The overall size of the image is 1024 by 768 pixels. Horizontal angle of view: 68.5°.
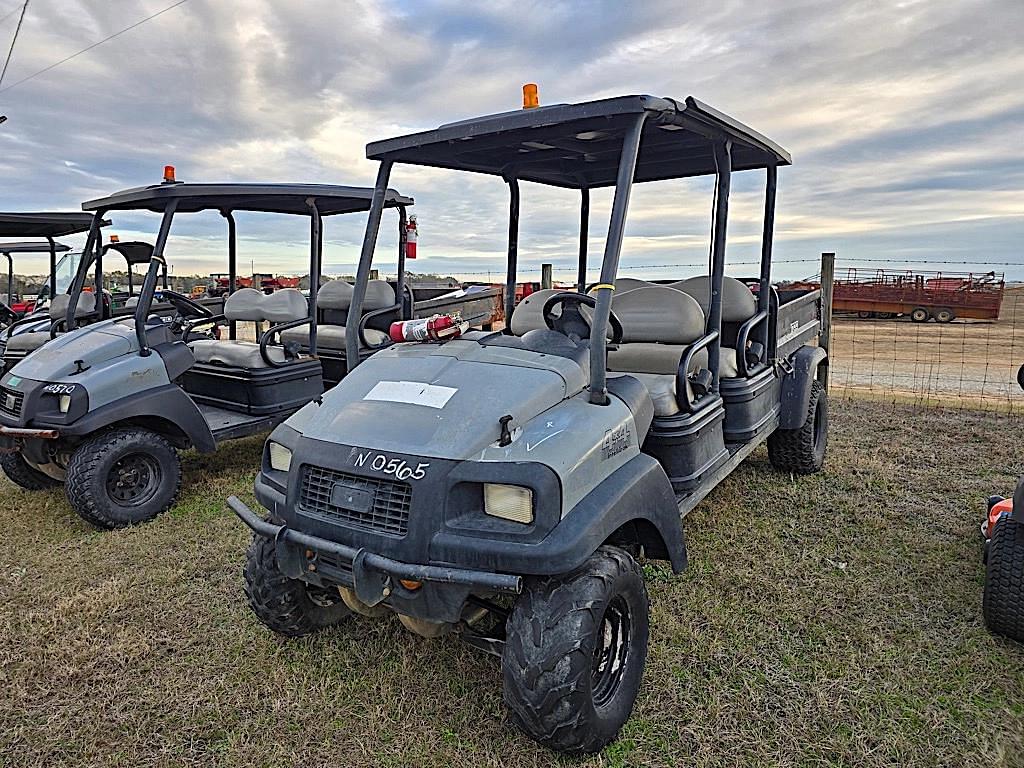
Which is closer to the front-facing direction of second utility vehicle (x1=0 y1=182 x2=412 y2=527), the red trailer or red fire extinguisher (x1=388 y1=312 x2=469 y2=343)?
the red fire extinguisher

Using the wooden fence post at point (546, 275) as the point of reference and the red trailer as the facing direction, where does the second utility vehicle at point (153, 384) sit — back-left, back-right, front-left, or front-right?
back-right

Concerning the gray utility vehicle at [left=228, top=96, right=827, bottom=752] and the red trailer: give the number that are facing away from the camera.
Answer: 0

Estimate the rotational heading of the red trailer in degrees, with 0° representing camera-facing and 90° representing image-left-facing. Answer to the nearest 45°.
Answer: approximately 90°

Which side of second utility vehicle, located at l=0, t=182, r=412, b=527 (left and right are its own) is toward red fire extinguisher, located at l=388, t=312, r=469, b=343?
left

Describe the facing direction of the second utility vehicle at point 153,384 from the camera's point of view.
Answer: facing the viewer and to the left of the viewer

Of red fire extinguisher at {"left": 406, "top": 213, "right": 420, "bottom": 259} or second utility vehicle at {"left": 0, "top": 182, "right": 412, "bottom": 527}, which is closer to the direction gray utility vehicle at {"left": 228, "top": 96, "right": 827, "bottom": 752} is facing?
the second utility vehicle

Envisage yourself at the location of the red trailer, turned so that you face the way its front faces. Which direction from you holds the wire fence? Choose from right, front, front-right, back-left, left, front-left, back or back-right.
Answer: left

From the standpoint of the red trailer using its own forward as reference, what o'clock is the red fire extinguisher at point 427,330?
The red fire extinguisher is roughly at 9 o'clock from the red trailer.

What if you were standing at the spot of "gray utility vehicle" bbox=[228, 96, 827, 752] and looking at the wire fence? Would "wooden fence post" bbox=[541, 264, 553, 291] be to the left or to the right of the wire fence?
left

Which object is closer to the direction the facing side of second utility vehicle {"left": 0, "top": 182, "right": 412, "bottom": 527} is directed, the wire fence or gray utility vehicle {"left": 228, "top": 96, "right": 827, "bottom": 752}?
the gray utility vehicle

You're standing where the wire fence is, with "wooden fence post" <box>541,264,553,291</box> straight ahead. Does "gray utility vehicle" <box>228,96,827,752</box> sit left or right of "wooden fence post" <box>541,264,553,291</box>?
left

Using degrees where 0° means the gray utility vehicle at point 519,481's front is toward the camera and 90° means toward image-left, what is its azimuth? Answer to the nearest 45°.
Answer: approximately 45°
